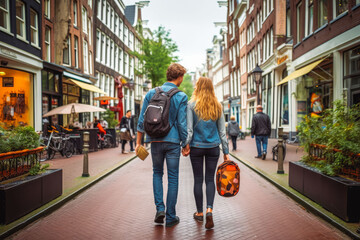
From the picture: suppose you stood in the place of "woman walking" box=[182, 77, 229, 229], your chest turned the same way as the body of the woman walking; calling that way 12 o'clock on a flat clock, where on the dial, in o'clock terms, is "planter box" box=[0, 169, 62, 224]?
The planter box is roughly at 9 o'clock from the woman walking.

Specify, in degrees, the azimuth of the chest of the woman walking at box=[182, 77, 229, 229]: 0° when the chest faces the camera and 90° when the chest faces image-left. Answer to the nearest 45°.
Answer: approximately 180°

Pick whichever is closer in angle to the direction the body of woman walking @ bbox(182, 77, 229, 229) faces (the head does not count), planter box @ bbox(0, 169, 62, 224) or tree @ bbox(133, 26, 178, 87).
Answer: the tree

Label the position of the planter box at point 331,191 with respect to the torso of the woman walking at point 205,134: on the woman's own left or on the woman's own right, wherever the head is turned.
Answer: on the woman's own right

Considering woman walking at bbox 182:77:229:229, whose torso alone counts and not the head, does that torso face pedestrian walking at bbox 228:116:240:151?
yes

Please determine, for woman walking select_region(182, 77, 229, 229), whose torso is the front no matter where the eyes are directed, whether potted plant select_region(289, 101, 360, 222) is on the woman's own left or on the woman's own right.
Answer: on the woman's own right

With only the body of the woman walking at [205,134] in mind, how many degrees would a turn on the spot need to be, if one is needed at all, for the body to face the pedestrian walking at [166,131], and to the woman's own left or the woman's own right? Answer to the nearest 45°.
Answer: approximately 90° to the woman's own left

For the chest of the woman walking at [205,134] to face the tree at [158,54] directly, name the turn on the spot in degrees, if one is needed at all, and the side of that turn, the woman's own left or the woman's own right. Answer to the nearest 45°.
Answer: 0° — they already face it

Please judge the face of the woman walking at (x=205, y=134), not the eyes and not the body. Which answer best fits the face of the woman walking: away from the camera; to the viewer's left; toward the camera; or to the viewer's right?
away from the camera
